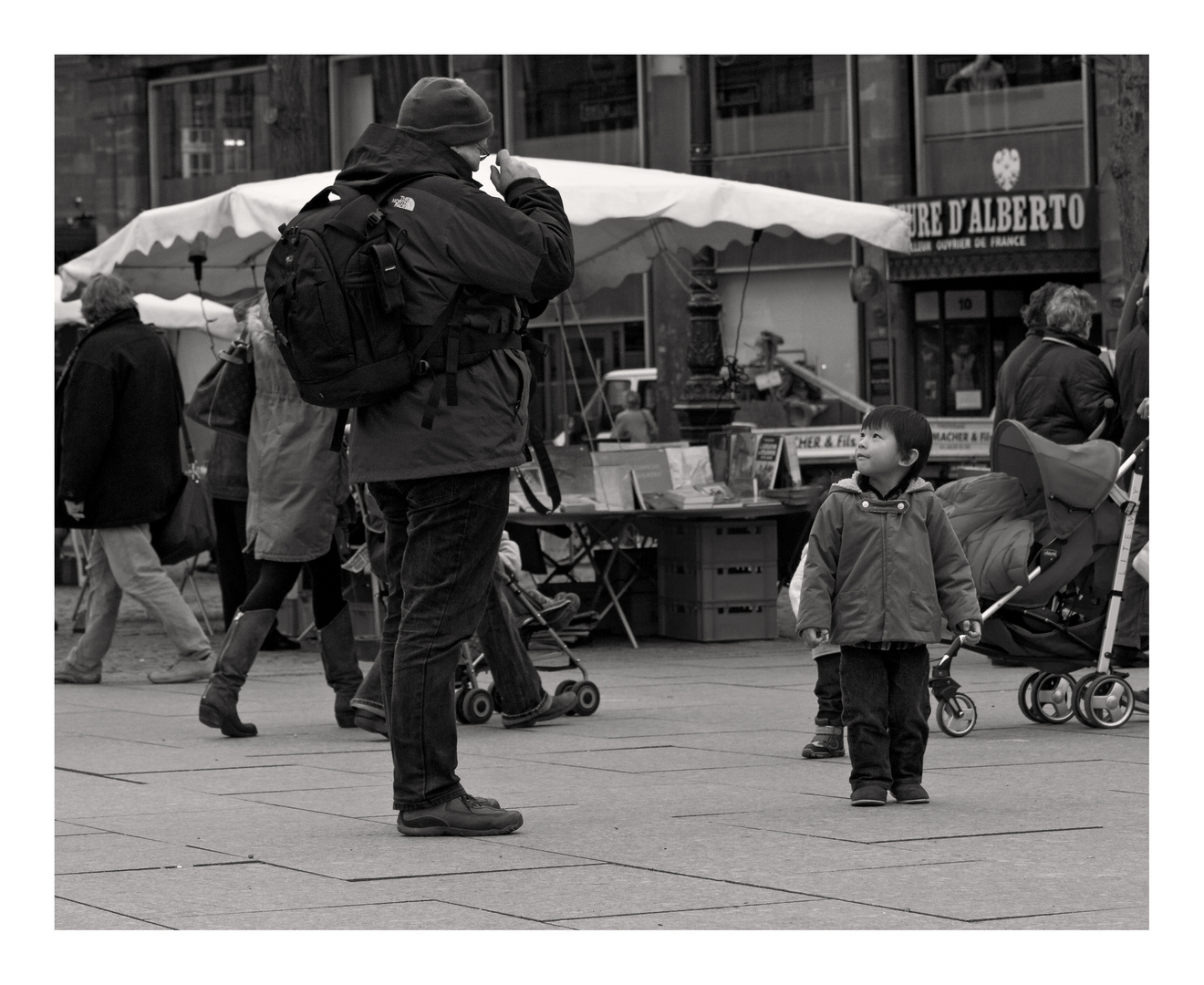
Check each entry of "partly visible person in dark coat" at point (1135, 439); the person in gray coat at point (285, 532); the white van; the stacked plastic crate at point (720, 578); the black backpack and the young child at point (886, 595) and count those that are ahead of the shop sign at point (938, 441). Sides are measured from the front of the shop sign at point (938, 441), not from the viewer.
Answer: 5

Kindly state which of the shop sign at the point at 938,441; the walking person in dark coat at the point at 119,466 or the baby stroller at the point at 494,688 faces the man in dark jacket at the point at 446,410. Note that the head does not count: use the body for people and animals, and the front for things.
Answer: the shop sign

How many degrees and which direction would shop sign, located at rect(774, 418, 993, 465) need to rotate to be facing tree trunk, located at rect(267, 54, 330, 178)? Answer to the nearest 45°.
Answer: approximately 90° to its right

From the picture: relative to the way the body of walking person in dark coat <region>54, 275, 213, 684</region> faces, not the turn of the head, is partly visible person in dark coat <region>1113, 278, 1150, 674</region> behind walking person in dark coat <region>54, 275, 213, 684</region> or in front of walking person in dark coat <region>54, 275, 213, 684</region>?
behind

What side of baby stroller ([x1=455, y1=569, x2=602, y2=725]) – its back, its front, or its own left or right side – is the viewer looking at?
right

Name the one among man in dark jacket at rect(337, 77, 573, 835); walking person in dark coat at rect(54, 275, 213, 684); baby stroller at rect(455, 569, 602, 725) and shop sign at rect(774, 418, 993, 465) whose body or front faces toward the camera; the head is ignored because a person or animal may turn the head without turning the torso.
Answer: the shop sign

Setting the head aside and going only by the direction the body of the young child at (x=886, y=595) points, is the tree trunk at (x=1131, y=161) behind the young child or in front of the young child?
behind

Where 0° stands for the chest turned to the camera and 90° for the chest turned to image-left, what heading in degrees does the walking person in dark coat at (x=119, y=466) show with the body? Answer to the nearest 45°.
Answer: approximately 135°

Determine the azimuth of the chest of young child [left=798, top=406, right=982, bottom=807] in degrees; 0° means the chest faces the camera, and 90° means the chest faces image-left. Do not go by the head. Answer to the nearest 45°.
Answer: approximately 0°

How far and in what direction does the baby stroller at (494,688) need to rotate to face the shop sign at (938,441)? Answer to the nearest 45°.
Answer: approximately 90° to its left
